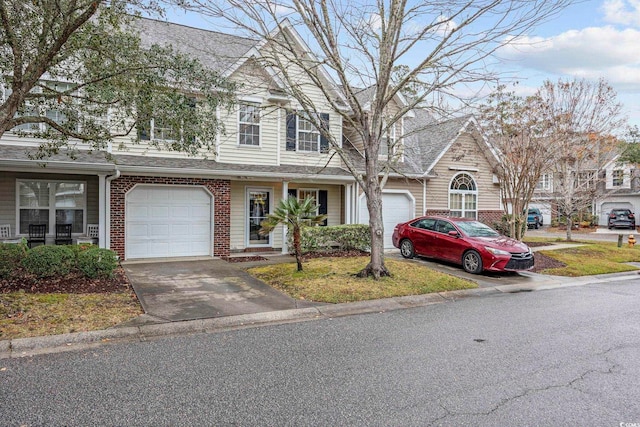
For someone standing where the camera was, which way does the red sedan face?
facing the viewer and to the right of the viewer

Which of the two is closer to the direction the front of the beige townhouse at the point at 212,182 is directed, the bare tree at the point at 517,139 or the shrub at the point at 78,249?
the shrub

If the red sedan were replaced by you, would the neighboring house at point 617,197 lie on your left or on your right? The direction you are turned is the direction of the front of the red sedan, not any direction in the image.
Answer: on your left

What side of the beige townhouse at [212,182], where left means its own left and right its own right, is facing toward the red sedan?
left

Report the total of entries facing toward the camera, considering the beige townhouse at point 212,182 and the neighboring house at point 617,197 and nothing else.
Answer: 2

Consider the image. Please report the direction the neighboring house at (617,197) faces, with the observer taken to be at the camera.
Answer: facing the viewer

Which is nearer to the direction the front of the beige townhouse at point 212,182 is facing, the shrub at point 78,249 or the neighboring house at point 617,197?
the shrub

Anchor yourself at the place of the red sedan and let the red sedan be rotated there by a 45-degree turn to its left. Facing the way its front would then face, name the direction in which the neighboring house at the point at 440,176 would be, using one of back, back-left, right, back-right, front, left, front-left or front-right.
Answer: left

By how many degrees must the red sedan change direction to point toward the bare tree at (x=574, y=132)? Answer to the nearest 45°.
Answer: approximately 90° to its left
